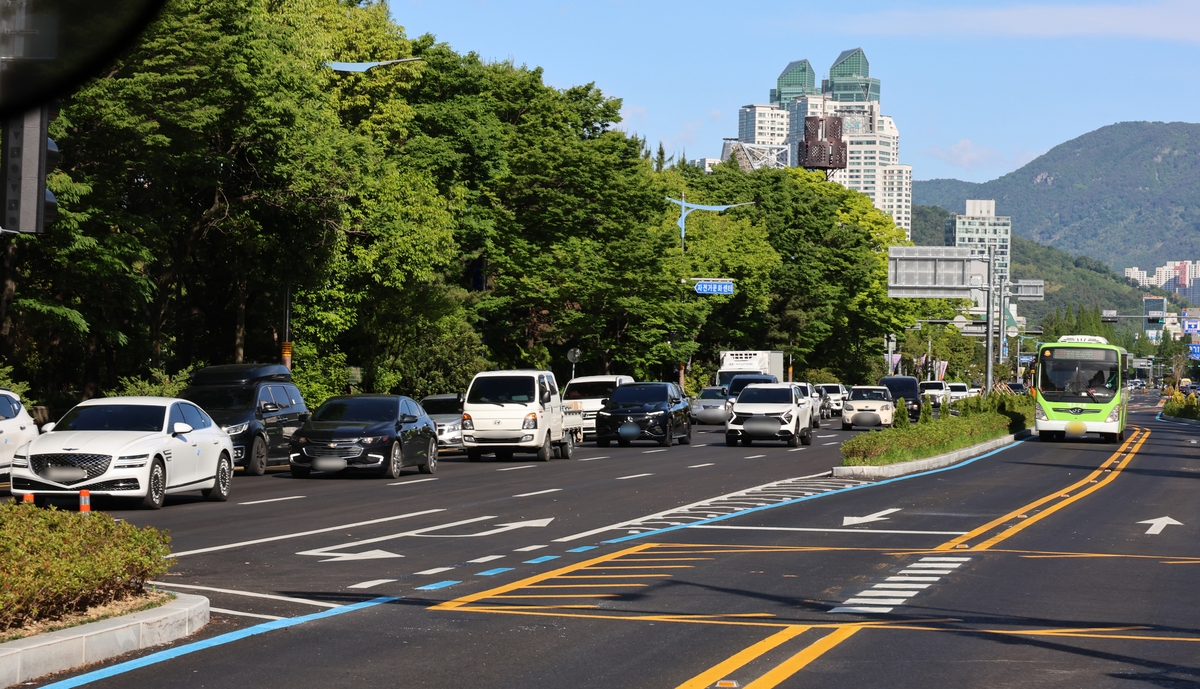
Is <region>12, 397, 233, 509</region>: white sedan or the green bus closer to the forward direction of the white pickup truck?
the white sedan

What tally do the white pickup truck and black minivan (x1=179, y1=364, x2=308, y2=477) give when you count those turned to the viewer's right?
0

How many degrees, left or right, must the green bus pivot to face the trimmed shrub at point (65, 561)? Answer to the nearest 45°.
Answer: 0° — it already faces it

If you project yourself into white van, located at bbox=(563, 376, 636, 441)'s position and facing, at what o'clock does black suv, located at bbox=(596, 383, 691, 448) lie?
The black suv is roughly at 10 o'clock from the white van.

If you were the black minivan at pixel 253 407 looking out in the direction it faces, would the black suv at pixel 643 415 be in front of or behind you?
behind

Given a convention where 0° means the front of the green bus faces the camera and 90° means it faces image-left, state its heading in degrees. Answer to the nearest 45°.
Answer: approximately 0°

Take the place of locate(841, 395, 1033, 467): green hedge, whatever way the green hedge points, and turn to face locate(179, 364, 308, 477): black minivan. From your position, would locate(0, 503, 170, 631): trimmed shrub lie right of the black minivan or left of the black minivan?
left

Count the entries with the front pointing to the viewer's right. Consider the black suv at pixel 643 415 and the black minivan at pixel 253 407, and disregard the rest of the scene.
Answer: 0
